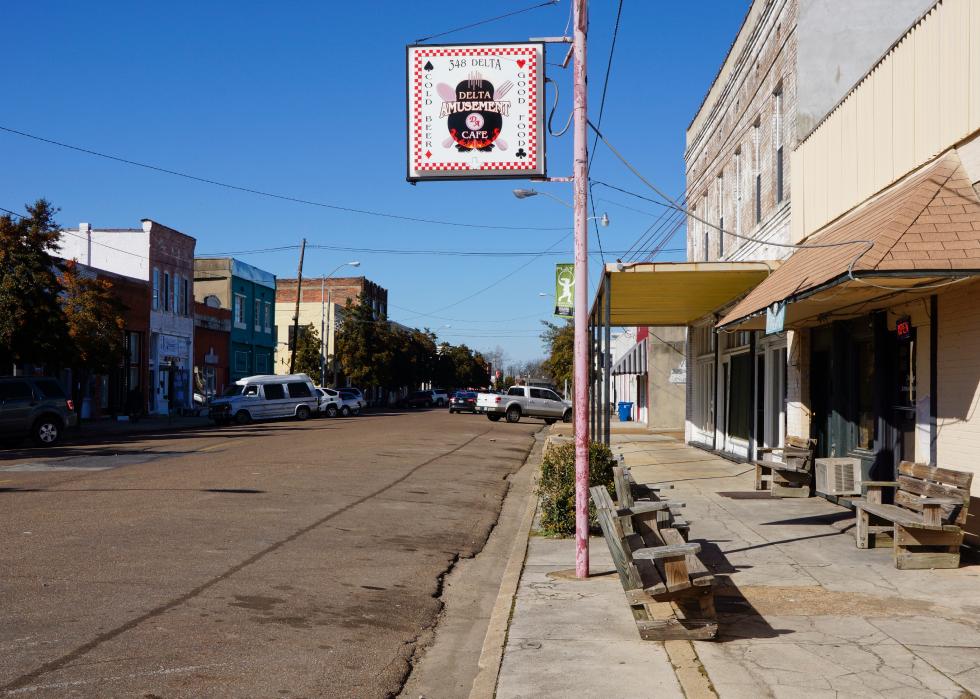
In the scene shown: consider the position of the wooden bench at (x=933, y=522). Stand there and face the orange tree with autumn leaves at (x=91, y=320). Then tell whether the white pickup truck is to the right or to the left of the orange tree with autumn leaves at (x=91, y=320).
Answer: right

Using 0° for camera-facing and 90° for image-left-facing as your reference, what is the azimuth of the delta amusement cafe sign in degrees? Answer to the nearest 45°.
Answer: approximately 0°

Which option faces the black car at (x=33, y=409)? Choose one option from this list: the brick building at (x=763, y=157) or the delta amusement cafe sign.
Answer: the brick building

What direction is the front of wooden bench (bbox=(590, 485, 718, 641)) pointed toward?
to the viewer's right

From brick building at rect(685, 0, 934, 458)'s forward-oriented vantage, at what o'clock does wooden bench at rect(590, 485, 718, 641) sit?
The wooden bench is roughly at 9 o'clock from the brick building.

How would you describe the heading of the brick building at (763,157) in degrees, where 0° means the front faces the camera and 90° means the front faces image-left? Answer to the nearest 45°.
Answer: approximately 90°

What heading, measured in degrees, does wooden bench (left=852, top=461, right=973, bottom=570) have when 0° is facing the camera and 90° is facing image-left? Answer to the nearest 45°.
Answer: approximately 45°

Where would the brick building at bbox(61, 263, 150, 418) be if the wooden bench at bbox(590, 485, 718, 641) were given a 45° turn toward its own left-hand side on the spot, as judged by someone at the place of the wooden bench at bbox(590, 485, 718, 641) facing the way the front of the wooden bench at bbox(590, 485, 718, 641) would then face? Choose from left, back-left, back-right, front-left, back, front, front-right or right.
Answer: left

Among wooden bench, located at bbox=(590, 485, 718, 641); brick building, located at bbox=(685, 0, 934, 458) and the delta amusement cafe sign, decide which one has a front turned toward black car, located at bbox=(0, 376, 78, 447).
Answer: the brick building

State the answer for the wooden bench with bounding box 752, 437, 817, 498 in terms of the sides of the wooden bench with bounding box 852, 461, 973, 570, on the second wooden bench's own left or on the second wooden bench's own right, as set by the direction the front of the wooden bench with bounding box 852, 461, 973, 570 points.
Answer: on the second wooden bench's own right

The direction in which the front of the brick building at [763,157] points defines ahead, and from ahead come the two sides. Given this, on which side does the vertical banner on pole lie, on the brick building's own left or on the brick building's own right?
on the brick building's own right

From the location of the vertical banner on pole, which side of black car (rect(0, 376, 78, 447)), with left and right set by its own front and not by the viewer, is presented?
back

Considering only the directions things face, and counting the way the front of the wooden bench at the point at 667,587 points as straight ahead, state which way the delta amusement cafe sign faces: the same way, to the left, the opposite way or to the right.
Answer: to the right

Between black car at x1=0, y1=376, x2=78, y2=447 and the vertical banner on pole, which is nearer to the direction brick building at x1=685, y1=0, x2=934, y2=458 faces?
the black car
